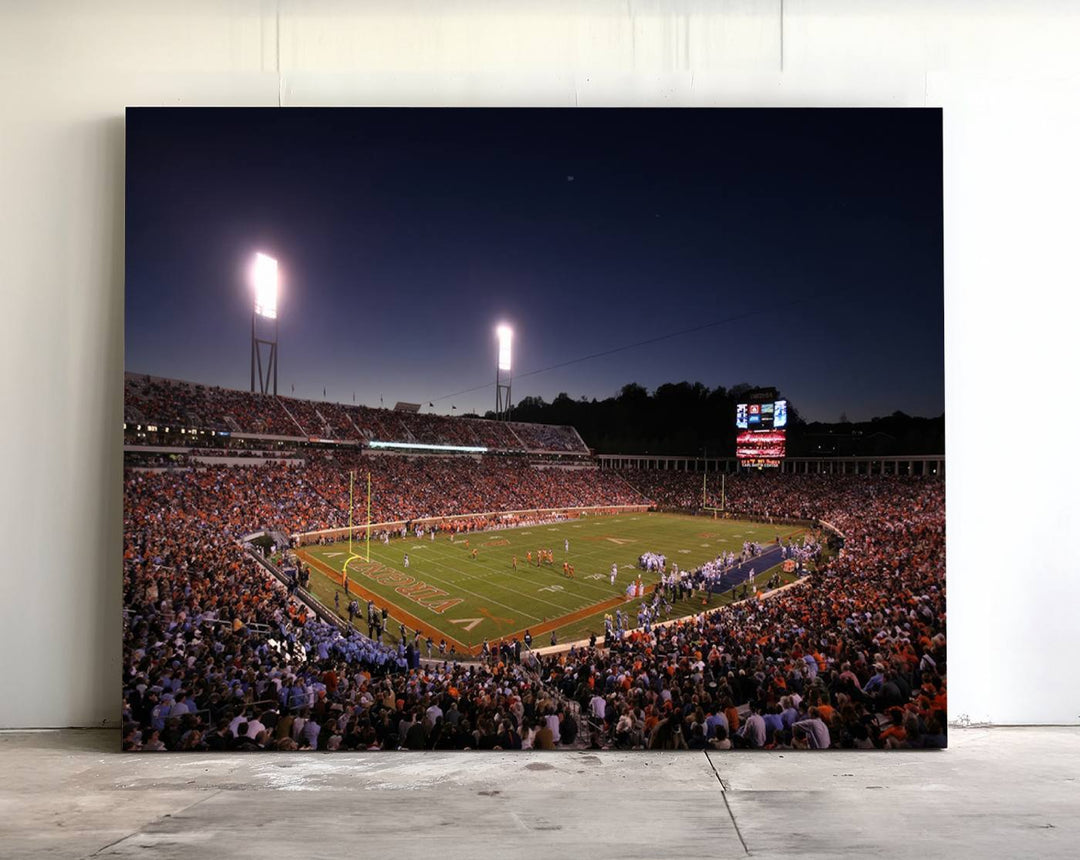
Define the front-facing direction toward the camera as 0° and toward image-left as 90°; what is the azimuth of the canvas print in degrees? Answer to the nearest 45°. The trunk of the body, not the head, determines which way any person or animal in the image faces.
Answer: approximately 0°
